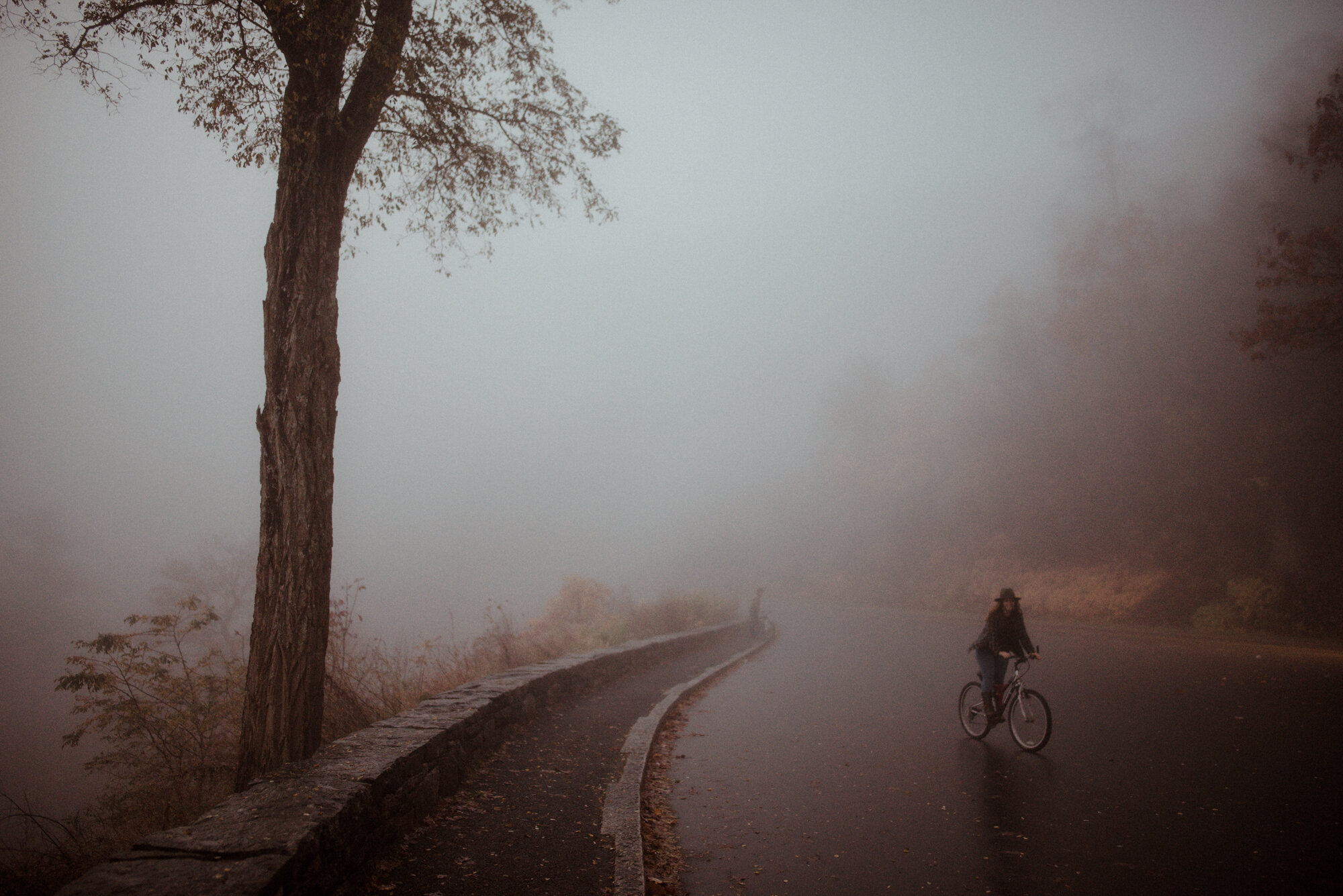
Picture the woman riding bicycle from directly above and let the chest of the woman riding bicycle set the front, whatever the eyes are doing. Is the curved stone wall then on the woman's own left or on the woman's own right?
on the woman's own right

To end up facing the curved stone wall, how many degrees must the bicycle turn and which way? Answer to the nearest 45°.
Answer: approximately 90° to its right

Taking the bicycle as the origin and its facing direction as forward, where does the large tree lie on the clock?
The large tree is roughly at 3 o'clock from the bicycle.

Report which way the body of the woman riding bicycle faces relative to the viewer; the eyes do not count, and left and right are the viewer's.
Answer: facing the viewer and to the right of the viewer

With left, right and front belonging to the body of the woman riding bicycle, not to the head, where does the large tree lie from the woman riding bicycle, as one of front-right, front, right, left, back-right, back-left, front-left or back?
right

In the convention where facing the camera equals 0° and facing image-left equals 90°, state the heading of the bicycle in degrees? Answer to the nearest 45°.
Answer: approximately 315°

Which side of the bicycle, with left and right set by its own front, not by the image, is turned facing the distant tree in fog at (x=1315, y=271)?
left

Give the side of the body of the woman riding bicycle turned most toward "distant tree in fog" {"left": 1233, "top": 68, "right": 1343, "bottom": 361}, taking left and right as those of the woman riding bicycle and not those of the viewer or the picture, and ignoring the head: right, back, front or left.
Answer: left
